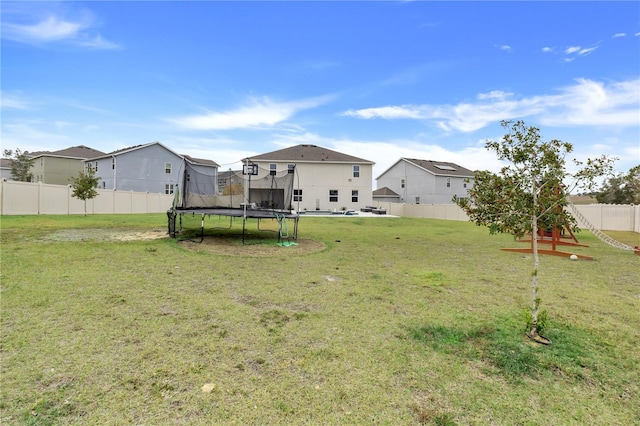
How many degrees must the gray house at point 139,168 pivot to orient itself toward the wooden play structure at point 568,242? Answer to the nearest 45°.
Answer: approximately 135° to its right

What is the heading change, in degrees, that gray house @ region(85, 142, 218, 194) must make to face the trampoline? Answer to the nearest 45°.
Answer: approximately 135° to its right

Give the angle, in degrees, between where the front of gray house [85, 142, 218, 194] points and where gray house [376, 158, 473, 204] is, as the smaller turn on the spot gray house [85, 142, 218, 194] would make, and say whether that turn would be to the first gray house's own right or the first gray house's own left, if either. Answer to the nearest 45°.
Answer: approximately 45° to the first gray house's own right

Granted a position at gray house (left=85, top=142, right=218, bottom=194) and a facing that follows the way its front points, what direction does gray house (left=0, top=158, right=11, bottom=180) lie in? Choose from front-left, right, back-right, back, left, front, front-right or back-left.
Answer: left

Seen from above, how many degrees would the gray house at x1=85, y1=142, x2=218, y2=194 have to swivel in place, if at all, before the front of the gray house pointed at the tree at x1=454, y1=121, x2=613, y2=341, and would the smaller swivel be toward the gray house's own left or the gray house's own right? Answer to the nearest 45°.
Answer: approximately 135° to the gray house's own right

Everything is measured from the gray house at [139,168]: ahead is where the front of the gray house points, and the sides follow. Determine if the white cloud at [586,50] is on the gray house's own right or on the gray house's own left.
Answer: on the gray house's own right

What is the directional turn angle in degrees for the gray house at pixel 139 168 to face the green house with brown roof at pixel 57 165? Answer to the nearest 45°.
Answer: approximately 90° to its left

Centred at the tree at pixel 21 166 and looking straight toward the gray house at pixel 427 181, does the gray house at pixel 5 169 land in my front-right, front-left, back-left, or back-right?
back-left

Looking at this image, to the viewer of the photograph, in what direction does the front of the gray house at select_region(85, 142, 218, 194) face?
facing away from the viewer and to the right of the viewer

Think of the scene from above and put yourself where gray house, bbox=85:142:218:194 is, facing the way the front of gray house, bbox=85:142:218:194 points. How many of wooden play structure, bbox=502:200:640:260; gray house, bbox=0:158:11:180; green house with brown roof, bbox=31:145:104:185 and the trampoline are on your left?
2

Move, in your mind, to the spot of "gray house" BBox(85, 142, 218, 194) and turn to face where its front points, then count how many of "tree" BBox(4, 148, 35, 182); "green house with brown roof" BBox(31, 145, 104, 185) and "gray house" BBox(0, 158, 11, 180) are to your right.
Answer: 0

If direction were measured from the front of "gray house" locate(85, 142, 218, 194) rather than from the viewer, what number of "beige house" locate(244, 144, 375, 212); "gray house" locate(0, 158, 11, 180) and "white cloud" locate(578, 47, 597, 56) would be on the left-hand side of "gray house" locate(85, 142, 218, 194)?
1

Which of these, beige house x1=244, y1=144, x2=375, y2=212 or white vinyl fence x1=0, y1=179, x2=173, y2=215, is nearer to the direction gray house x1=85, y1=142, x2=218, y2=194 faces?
the beige house
